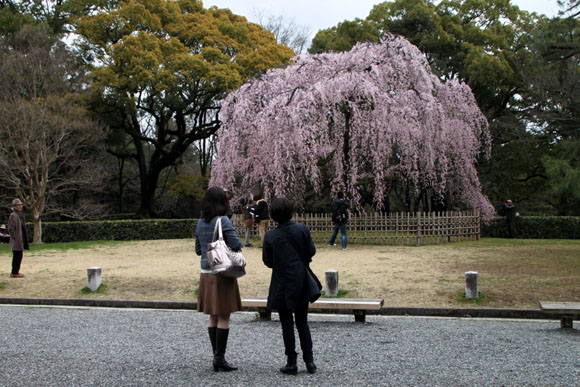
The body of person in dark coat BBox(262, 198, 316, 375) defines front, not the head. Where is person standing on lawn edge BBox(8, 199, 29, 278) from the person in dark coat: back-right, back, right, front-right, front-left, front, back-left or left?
front-left

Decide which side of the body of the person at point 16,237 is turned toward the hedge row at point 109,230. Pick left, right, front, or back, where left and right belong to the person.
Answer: left

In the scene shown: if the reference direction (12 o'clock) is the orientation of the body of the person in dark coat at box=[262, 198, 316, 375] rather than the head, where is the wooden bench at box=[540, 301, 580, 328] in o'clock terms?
The wooden bench is roughly at 2 o'clock from the person in dark coat.

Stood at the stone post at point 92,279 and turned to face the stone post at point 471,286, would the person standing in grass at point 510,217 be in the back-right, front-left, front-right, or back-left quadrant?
front-left

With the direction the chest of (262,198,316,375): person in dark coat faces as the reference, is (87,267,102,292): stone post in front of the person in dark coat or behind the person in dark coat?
in front

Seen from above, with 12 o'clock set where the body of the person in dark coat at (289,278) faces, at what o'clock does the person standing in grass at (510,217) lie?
The person standing in grass is roughly at 1 o'clock from the person in dark coat.

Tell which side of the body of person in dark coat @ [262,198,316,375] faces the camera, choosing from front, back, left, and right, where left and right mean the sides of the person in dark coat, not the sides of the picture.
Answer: back

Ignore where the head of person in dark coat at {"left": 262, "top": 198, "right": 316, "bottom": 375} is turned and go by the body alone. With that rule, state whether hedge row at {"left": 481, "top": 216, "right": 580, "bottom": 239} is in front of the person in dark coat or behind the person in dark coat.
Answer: in front

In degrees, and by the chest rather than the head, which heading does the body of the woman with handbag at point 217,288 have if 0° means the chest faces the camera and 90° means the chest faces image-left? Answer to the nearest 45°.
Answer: approximately 225°

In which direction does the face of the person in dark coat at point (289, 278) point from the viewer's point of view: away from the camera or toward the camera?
away from the camera

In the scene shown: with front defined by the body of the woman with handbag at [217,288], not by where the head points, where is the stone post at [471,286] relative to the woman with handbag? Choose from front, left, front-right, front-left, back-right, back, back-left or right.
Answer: front
